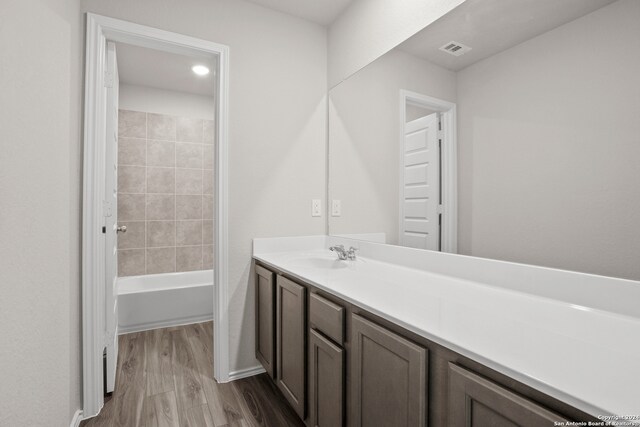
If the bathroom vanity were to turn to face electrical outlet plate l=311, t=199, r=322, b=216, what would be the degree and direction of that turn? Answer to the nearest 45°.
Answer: approximately 90° to its right

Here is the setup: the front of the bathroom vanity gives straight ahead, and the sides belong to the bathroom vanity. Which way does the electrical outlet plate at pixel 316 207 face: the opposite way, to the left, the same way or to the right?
to the left

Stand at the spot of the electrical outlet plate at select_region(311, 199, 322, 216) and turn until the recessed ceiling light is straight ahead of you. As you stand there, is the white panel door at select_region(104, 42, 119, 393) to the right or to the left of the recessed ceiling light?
left

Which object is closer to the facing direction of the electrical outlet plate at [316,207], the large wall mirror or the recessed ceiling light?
the large wall mirror

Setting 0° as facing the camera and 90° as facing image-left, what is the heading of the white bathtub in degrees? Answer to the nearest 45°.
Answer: approximately 0°

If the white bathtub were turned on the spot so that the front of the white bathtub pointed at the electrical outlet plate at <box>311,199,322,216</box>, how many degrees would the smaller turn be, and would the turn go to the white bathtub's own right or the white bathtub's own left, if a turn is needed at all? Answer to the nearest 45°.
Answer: approximately 45° to the white bathtub's own left

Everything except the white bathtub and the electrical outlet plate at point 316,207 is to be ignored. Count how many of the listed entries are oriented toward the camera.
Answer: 2

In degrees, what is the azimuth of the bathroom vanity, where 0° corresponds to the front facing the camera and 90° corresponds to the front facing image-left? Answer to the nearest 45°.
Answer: approximately 45°

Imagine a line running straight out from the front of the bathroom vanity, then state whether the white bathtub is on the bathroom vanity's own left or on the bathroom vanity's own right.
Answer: on the bathroom vanity's own right
